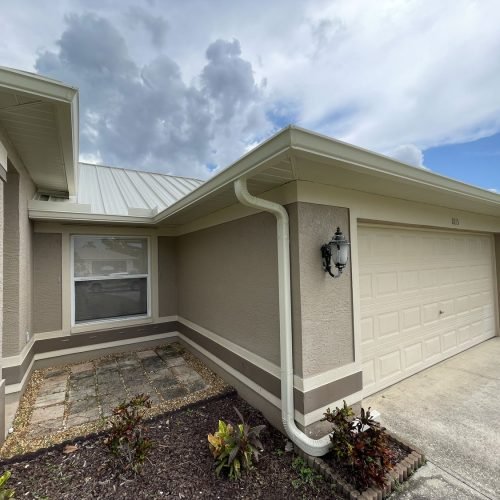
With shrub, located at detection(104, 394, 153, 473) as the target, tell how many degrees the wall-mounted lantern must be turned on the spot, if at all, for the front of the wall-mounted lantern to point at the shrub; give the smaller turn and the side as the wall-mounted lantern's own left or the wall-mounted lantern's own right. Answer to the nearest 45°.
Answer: approximately 90° to the wall-mounted lantern's own right
